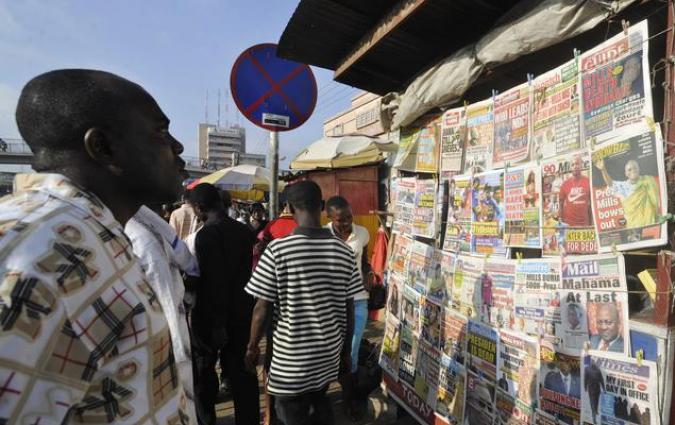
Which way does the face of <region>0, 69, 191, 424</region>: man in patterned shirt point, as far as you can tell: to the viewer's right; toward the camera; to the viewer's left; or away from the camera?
to the viewer's right

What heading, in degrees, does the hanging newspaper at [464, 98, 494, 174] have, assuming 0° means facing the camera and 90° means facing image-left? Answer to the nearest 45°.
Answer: approximately 45°

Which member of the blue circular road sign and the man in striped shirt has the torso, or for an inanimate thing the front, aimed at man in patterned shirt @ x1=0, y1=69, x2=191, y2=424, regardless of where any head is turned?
the blue circular road sign

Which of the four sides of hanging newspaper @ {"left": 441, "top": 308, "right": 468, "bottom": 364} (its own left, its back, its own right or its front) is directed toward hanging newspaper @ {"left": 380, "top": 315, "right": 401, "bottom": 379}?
right

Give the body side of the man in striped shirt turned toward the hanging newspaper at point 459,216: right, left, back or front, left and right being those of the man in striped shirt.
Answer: right

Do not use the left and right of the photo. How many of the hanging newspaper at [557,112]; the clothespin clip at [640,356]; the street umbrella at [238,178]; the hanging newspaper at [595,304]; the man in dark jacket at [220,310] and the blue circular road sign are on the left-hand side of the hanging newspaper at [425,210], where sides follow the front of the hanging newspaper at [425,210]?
3

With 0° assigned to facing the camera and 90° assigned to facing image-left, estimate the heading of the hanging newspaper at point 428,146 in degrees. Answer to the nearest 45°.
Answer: approximately 45°

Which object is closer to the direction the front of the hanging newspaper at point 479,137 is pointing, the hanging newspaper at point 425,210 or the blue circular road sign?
the blue circular road sign

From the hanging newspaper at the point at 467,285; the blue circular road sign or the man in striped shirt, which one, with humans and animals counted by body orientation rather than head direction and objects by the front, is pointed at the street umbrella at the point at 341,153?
the man in striped shirt

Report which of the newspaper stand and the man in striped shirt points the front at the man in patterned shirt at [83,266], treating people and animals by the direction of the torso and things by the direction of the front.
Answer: the newspaper stand

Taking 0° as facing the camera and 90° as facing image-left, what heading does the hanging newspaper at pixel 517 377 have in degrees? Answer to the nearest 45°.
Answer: approximately 45°

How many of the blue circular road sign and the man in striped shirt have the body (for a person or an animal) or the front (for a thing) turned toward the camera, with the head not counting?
1

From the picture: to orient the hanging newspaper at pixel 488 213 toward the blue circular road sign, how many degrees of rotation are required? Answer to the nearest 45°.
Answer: approximately 45° to its right
